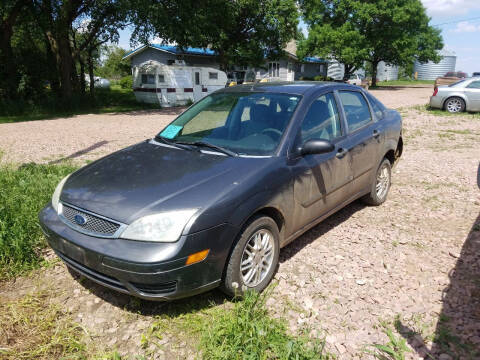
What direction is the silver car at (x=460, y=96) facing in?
to the viewer's right

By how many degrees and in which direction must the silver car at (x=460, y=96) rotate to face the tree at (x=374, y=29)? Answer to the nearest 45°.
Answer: approximately 90° to its left

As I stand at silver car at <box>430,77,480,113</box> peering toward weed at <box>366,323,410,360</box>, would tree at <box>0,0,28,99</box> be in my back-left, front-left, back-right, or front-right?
front-right

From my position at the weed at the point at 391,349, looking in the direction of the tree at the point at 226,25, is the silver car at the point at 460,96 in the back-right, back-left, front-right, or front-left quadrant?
front-right

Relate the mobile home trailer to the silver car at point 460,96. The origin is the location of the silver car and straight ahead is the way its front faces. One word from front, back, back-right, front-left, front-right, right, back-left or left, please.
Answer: back

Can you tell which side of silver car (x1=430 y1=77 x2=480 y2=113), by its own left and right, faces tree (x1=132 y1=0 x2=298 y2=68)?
back
